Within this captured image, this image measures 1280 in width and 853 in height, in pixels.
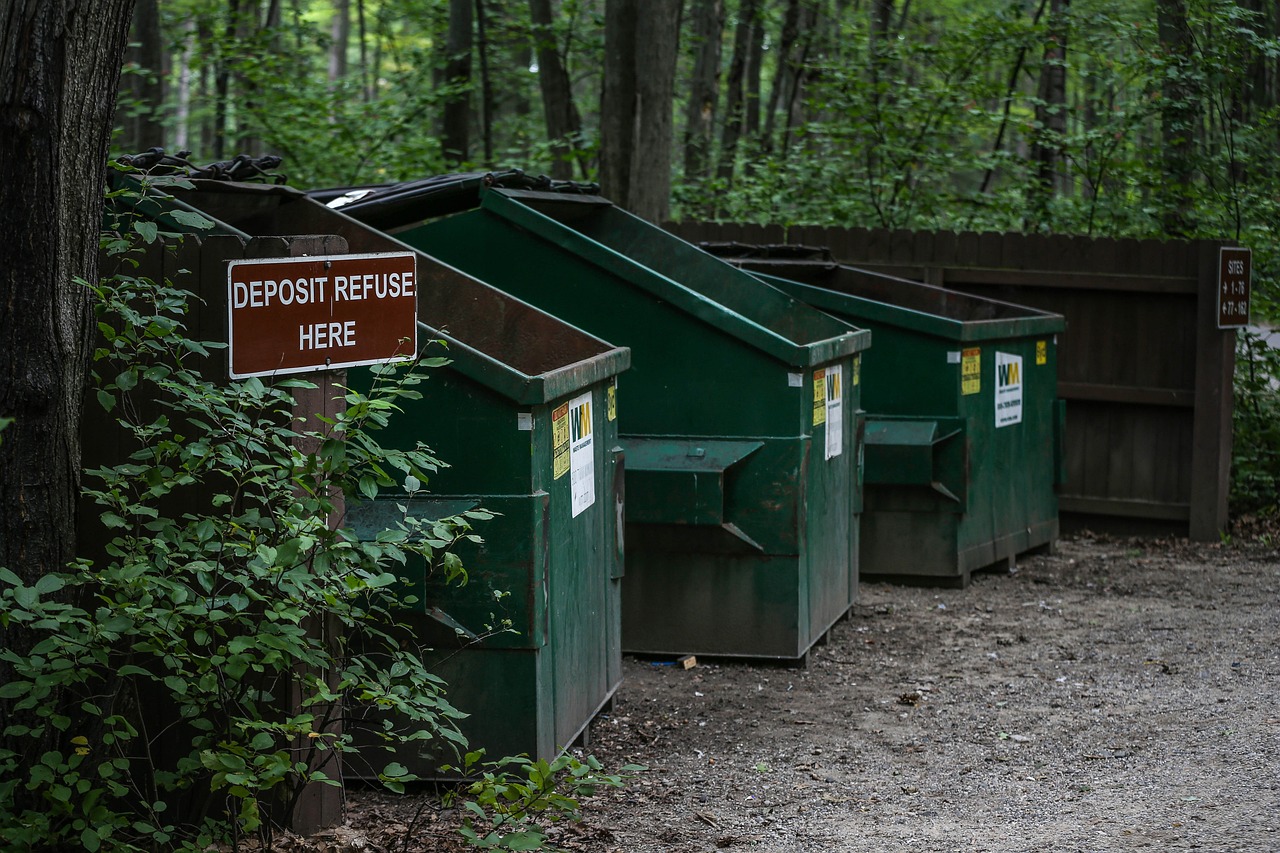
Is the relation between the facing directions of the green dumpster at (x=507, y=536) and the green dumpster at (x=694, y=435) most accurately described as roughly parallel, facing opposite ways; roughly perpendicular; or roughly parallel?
roughly parallel

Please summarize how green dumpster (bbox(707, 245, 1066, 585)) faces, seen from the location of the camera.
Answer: facing the viewer and to the right of the viewer

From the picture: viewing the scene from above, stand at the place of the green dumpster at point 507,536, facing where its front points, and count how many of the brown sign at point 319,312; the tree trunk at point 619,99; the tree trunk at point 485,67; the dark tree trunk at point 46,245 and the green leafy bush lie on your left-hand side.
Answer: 2

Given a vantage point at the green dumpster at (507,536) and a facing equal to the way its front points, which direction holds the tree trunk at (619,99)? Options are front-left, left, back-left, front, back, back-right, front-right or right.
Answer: left

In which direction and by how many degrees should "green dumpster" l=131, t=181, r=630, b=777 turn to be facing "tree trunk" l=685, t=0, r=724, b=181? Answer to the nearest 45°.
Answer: approximately 90° to its left

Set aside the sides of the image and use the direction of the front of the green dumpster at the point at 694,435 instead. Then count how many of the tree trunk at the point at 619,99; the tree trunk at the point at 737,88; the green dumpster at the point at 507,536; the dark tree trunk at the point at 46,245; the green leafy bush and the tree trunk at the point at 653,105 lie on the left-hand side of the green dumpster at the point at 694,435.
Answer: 3

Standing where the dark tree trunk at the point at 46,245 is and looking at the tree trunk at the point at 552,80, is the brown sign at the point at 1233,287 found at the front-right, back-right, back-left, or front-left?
front-right

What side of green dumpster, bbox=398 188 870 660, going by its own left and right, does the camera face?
right

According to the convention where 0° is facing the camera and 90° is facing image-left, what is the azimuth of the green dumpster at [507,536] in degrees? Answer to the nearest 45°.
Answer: approximately 270°

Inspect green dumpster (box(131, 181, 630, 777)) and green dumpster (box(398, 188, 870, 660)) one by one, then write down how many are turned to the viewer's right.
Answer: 2

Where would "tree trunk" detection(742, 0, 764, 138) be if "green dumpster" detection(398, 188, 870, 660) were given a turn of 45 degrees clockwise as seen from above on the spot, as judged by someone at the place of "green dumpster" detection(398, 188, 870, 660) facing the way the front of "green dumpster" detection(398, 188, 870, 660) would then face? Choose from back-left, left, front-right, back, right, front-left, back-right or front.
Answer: back-left
